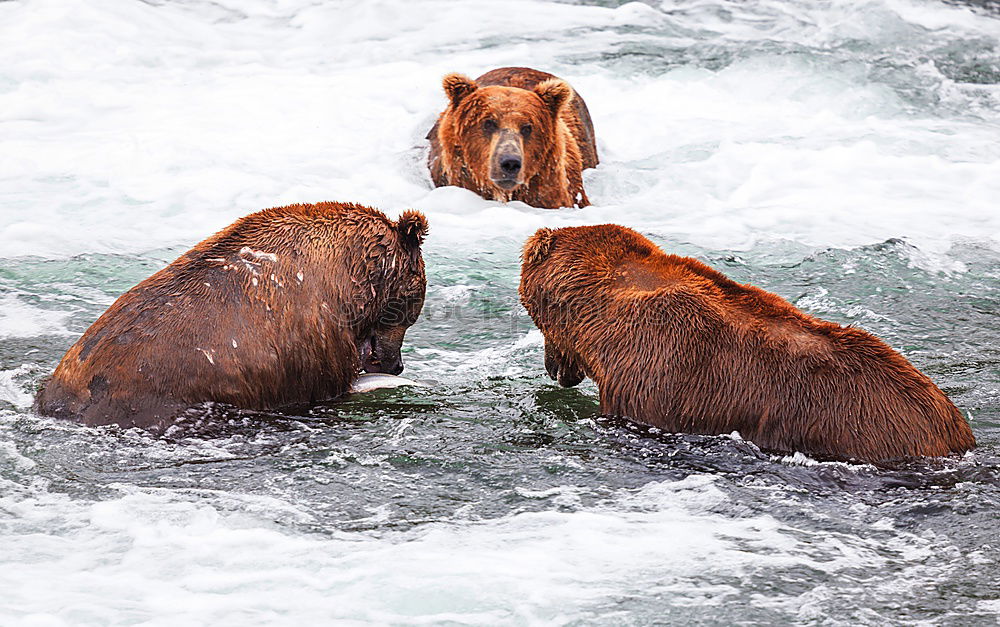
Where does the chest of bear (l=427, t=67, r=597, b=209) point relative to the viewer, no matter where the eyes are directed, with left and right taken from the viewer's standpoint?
facing the viewer

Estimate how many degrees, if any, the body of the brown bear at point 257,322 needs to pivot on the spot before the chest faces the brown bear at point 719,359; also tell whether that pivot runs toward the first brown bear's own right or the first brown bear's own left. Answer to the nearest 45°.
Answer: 0° — it already faces it

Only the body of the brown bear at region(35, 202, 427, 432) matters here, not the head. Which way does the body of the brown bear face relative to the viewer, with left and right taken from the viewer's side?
facing to the right of the viewer

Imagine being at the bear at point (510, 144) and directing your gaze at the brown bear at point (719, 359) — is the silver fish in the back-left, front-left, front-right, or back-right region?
front-right

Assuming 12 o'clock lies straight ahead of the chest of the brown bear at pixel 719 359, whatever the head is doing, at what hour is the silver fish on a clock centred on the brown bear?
The silver fish is roughly at 11 o'clock from the brown bear.

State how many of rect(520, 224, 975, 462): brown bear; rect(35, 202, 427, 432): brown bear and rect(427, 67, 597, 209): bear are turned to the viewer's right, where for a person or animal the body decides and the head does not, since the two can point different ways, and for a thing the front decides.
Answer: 1

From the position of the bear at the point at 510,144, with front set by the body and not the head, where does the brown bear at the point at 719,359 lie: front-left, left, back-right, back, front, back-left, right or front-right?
front

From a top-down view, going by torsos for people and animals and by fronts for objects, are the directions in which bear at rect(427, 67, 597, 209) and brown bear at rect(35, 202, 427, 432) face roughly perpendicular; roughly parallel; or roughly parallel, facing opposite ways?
roughly perpendicular

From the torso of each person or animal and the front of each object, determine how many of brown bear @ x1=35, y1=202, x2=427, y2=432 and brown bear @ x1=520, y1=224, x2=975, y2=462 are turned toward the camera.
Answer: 0

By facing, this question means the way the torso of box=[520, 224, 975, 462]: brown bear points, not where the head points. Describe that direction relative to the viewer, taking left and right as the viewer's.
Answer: facing away from the viewer and to the left of the viewer

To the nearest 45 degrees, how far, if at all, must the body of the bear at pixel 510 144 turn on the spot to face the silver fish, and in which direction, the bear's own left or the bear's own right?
0° — it already faces it
